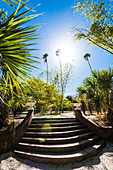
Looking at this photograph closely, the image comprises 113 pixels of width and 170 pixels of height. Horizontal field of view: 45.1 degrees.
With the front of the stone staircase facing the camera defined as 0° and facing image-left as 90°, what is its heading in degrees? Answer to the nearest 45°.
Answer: approximately 0°

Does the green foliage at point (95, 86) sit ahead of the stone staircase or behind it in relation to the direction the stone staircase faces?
behind
